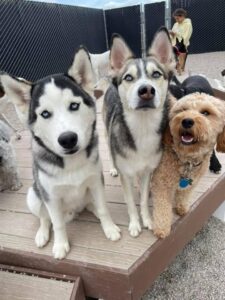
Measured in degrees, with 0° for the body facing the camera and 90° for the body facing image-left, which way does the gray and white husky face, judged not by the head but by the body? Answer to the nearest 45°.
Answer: approximately 0°

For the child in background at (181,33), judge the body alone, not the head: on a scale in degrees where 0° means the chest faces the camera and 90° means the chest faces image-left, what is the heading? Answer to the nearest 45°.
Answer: approximately 45°

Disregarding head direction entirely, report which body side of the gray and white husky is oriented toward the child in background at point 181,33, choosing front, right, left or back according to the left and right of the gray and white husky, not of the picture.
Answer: back
